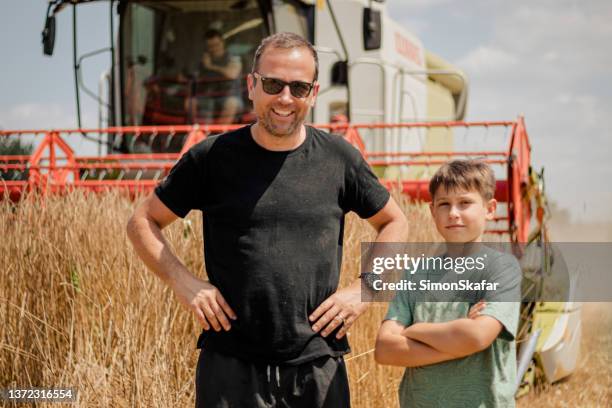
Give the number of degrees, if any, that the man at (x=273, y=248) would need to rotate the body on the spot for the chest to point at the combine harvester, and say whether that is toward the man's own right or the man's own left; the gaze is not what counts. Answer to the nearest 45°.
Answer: approximately 180°

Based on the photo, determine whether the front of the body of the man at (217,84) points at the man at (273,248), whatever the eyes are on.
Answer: yes

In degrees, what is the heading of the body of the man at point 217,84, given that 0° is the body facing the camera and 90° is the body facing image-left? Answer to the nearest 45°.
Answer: approximately 0°

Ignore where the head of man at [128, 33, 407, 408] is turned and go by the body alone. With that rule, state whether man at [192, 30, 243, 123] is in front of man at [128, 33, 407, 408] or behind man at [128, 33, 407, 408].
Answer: behind
